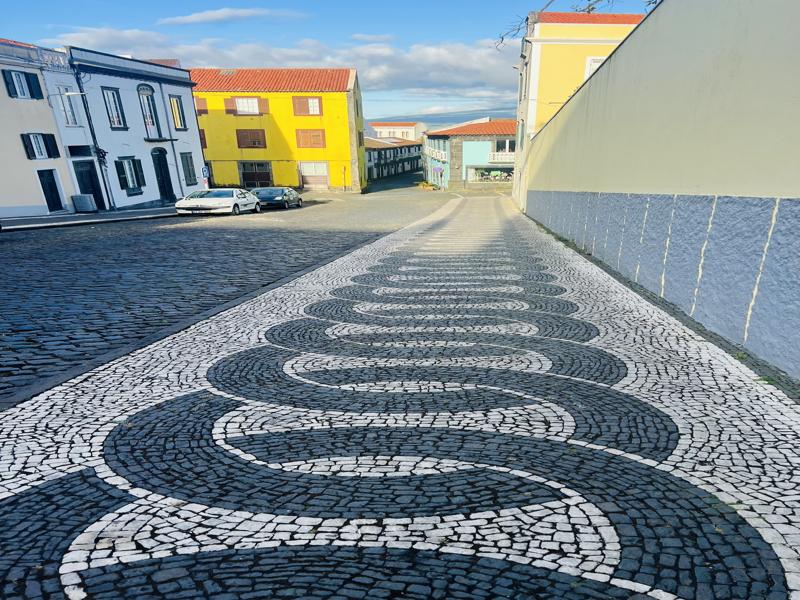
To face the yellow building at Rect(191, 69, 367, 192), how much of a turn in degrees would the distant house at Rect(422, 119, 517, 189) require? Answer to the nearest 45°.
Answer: approximately 90° to its right

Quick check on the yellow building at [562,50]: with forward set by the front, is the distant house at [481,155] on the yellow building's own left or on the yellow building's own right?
on the yellow building's own right

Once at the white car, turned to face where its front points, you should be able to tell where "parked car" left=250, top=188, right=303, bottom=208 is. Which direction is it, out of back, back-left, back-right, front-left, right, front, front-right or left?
back

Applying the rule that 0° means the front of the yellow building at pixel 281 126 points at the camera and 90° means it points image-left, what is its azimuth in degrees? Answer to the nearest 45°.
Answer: approximately 0°

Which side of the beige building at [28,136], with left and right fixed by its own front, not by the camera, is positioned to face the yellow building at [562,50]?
front

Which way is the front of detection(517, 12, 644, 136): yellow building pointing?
to the viewer's left

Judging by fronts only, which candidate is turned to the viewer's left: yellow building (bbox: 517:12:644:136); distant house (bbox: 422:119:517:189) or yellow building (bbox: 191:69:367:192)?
yellow building (bbox: 517:12:644:136)

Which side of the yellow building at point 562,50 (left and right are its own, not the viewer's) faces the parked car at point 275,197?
front

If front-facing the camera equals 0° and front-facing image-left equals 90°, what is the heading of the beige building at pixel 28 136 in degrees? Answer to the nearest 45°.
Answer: approximately 315°

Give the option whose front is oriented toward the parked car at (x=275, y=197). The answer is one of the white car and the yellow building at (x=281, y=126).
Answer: the yellow building
